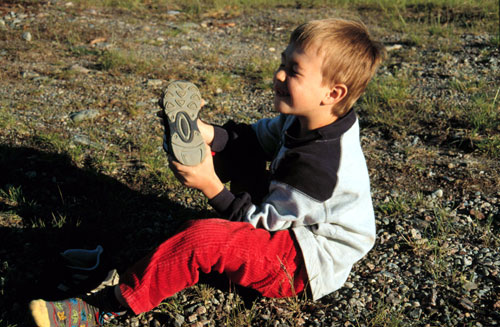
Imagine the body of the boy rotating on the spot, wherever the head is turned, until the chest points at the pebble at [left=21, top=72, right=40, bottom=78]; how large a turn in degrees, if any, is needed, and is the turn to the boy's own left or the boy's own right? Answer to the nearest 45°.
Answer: approximately 45° to the boy's own right

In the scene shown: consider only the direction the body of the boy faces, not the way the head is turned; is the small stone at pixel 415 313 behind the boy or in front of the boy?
behind

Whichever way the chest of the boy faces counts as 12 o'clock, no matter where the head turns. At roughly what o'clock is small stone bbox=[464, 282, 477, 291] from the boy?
The small stone is roughly at 6 o'clock from the boy.

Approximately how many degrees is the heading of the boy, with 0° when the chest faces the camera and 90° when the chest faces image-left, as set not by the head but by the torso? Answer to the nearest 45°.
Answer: approximately 90°

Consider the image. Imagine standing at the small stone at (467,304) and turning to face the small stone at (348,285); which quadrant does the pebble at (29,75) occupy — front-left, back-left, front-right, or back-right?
front-right

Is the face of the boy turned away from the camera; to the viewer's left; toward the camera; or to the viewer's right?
to the viewer's left
